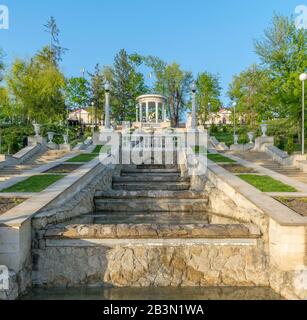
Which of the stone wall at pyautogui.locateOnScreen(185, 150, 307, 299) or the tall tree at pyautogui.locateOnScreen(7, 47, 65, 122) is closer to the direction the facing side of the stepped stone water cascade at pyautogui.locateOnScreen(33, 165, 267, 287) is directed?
the stone wall

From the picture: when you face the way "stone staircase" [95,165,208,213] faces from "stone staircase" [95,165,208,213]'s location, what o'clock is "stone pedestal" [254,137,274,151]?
The stone pedestal is roughly at 7 o'clock from the stone staircase.

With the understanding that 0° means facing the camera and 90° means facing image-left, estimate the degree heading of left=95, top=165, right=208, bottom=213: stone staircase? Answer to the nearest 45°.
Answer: approximately 0°

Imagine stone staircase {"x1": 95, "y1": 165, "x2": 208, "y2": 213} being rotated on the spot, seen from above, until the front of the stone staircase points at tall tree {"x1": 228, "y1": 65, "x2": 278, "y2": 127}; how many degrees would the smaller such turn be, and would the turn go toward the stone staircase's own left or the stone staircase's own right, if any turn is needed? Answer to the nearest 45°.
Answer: approximately 180°

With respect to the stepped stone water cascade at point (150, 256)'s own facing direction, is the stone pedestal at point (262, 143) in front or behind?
behind

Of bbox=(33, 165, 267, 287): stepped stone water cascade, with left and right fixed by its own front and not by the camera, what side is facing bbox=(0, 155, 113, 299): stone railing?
right

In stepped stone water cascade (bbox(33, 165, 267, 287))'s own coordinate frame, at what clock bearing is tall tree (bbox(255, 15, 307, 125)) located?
The tall tree is roughly at 7 o'clock from the stepped stone water cascade.
